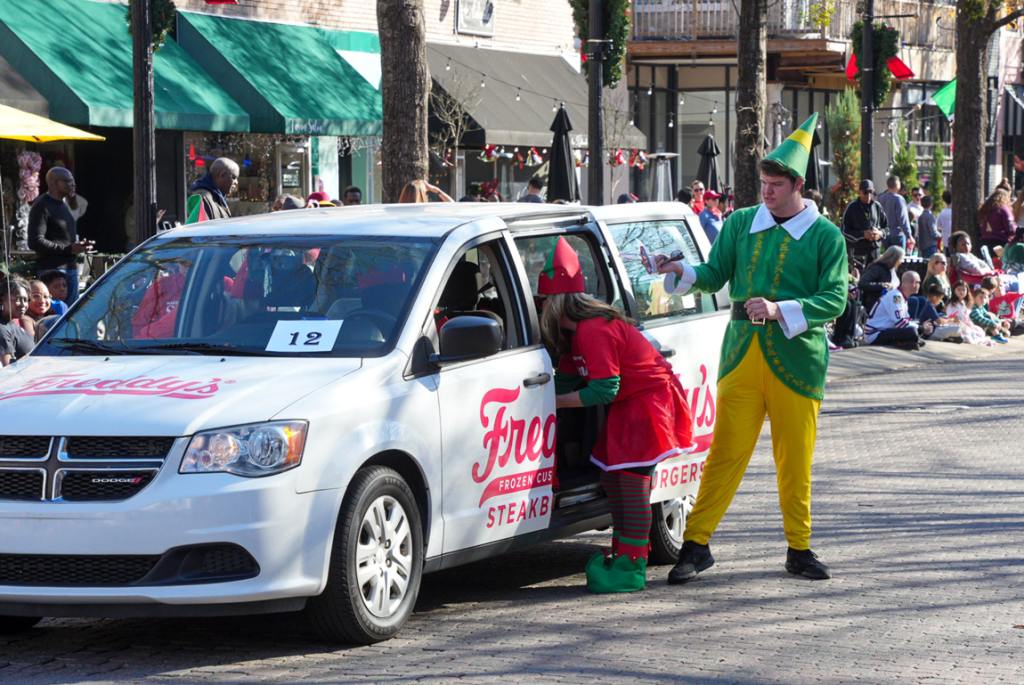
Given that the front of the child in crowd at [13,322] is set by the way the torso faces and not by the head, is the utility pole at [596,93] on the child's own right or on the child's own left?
on the child's own left

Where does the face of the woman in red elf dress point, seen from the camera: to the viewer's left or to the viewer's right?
to the viewer's left

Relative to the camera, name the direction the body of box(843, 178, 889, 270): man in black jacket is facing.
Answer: toward the camera

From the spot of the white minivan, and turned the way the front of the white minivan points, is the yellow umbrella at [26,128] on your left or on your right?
on your right

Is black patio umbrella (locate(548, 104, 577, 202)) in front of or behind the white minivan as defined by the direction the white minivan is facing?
behind

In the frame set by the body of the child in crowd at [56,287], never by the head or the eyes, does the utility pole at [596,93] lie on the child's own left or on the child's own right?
on the child's own left

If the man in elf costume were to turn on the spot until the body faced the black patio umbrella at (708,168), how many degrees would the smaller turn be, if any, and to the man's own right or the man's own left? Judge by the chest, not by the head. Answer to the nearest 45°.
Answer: approximately 135° to the man's own right

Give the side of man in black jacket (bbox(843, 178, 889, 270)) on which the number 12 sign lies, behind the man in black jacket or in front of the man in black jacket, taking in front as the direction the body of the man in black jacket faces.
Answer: in front

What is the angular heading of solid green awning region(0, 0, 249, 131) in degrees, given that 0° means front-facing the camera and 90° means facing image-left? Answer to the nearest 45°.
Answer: approximately 315°

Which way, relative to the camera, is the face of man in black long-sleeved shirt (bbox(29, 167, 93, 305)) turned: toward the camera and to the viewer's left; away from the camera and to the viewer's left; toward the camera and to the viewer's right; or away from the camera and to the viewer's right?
toward the camera and to the viewer's right

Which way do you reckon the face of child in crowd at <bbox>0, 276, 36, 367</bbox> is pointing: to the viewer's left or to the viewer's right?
to the viewer's right

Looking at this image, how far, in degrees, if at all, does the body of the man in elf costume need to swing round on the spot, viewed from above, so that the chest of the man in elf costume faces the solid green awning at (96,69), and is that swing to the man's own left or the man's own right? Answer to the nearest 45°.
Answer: approximately 90° to the man's own right

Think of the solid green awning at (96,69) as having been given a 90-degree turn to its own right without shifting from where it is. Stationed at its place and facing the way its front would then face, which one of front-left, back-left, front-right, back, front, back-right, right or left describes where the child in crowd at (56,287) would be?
front-left

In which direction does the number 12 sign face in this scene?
toward the camera

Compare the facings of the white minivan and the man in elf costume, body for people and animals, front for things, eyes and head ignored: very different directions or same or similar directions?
same or similar directions

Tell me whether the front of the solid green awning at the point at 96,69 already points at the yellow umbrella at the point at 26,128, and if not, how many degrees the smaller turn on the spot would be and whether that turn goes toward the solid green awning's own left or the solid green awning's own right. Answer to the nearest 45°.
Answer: approximately 45° to the solid green awning's own right

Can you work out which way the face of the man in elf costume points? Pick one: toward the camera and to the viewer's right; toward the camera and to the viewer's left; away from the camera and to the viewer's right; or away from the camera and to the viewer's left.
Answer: toward the camera and to the viewer's left
